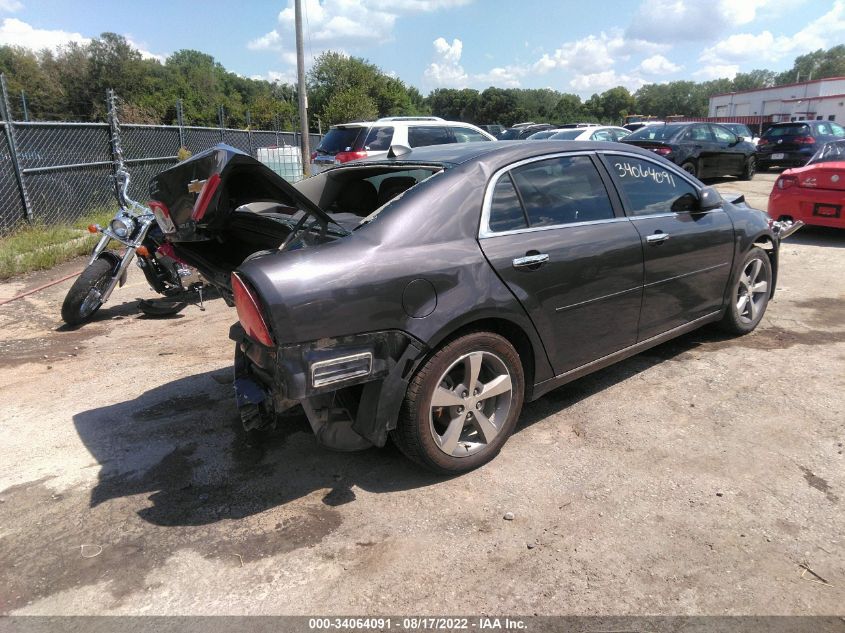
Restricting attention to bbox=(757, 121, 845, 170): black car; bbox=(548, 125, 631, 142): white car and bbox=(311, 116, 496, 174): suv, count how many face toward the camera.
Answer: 0

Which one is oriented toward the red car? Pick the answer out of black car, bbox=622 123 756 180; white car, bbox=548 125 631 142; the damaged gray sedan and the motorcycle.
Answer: the damaged gray sedan

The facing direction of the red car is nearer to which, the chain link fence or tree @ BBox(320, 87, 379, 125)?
the tree

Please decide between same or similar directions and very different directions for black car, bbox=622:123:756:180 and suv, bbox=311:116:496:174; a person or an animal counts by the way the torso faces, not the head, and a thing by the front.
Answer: same or similar directions

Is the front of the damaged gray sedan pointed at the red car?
yes

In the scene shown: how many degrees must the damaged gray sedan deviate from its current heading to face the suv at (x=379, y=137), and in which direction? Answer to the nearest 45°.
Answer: approximately 45° to its left

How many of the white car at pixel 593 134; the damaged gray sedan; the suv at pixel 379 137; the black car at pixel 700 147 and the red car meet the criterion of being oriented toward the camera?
0

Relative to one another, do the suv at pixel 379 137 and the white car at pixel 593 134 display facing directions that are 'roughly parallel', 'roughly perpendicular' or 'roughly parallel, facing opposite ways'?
roughly parallel

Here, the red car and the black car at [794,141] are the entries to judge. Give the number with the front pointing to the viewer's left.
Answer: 0

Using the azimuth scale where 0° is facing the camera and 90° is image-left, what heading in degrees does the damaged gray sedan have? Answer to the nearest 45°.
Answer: approximately 225°

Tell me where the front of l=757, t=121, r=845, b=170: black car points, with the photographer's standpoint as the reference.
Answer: facing away from the viewer and to the right of the viewer

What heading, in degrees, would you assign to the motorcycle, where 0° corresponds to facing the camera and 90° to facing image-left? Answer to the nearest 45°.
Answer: approximately 45°

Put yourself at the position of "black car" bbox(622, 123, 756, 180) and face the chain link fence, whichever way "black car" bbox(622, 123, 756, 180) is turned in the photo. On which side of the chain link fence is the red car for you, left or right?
left

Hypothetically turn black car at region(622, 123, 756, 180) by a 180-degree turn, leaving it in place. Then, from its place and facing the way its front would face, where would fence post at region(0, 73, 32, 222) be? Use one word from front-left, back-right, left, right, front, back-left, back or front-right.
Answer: front

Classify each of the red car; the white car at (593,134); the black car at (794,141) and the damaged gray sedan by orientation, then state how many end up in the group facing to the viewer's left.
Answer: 0

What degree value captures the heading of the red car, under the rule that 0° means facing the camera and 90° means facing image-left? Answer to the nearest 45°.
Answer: approximately 225°
